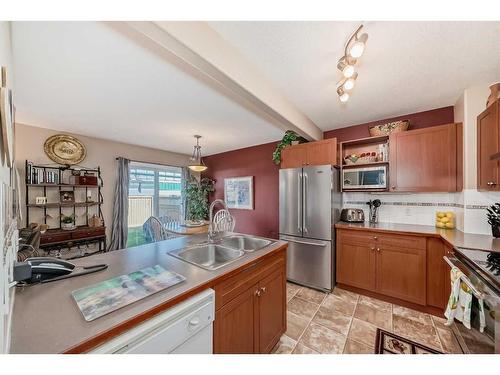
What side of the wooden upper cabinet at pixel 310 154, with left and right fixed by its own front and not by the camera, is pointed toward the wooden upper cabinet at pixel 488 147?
left

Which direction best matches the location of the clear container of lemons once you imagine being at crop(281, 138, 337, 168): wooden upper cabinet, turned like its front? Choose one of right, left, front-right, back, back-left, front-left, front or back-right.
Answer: back-left

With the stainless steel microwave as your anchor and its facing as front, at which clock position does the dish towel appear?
The dish towel is roughly at 11 o'clock from the stainless steel microwave.

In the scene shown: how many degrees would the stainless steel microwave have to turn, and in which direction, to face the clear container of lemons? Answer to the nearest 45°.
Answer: approximately 90° to its left

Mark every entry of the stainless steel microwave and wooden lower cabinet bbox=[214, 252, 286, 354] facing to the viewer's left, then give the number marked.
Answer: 0

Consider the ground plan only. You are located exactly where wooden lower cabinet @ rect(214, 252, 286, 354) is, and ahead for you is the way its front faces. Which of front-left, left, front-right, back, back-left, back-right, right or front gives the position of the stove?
front-left
